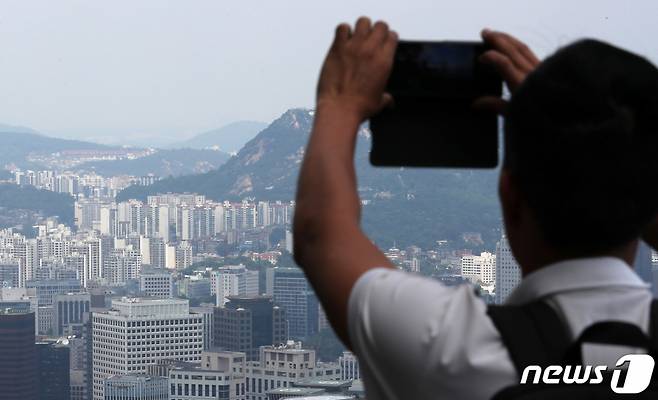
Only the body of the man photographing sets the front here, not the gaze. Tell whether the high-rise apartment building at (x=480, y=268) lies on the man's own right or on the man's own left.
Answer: on the man's own right

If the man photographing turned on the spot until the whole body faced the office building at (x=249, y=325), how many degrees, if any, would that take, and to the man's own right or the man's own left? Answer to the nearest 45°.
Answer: approximately 45° to the man's own right

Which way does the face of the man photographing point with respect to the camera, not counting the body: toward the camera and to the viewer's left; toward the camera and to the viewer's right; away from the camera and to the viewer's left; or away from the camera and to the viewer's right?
away from the camera and to the viewer's left

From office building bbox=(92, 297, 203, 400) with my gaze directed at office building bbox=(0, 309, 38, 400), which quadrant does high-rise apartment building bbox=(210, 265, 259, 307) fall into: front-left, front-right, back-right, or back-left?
back-right

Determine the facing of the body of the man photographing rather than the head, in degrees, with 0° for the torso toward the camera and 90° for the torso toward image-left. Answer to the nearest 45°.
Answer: approximately 135°
